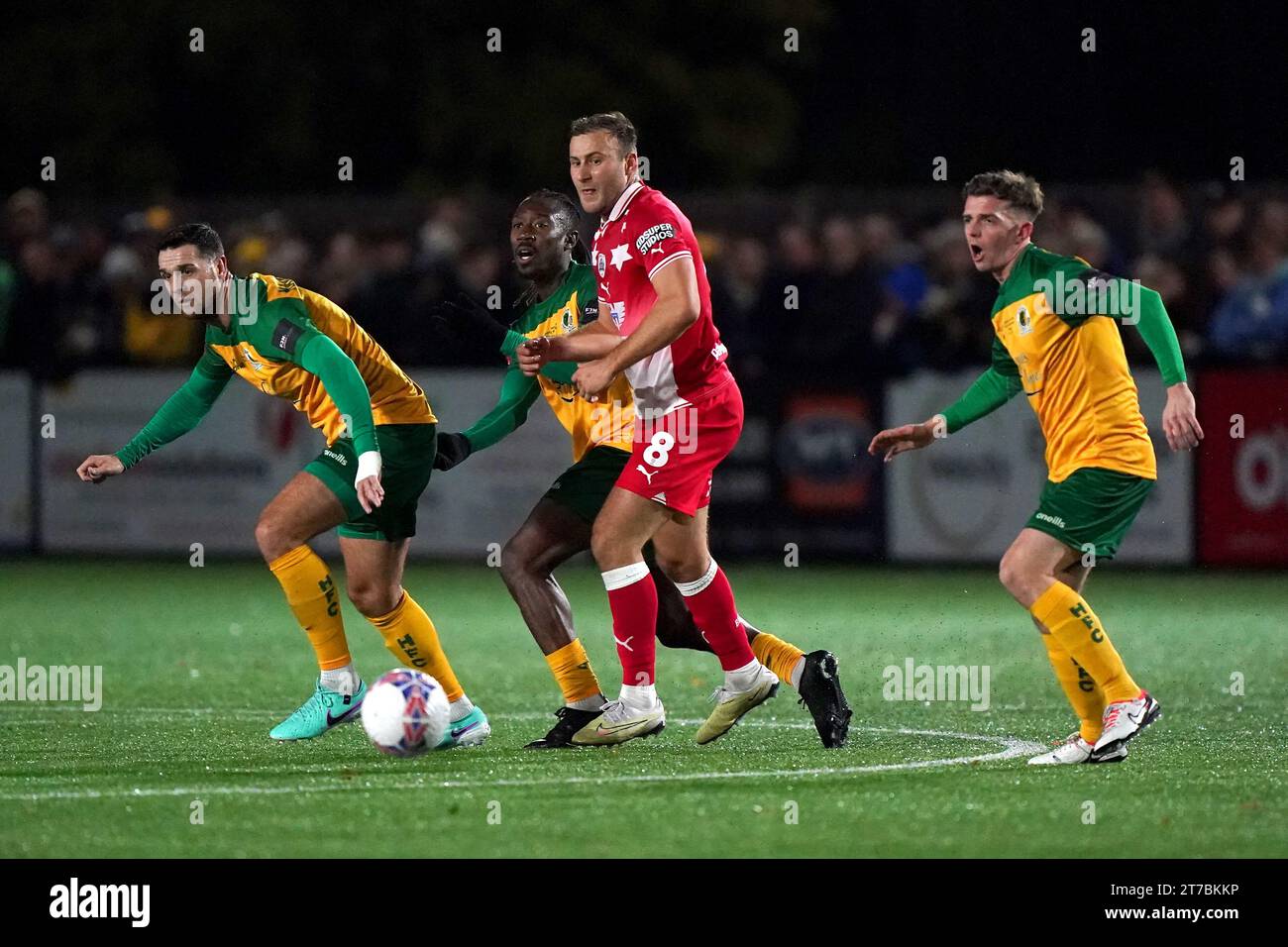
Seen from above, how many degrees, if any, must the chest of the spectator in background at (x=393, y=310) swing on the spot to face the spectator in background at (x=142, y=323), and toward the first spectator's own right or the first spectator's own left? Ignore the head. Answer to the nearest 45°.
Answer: approximately 90° to the first spectator's own right

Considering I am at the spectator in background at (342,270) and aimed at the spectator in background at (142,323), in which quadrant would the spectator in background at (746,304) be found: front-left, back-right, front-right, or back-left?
back-left

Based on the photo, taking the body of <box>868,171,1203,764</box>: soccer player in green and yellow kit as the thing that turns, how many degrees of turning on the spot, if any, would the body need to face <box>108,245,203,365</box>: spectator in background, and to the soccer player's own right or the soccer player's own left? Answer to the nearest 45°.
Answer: approximately 90° to the soccer player's own right

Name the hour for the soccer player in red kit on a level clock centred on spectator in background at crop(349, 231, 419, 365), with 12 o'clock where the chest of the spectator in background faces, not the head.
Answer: The soccer player in red kit is roughly at 12 o'clock from the spectator in background.

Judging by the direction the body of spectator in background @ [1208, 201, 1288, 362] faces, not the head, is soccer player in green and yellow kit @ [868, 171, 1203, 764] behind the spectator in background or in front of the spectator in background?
in front

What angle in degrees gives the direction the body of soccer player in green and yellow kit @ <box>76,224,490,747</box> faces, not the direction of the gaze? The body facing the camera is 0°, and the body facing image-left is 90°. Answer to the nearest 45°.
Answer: approximately 45°

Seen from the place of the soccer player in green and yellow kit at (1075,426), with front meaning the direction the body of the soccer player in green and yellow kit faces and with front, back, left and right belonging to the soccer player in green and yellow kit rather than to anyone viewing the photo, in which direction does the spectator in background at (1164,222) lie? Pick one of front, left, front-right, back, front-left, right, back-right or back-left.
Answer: back-right

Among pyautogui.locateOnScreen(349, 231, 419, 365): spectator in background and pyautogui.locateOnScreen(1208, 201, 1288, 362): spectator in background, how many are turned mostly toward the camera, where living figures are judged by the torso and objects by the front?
2
